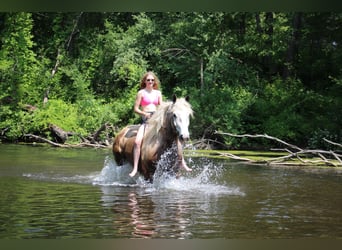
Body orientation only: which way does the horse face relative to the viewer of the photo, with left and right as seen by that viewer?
facing the viewer and to the right of the viewer

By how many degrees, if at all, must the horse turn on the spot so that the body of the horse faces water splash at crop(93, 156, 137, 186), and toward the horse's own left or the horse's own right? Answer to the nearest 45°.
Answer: approximately 180°
